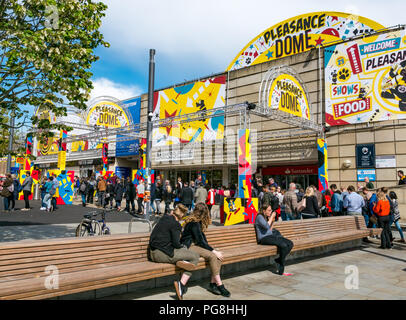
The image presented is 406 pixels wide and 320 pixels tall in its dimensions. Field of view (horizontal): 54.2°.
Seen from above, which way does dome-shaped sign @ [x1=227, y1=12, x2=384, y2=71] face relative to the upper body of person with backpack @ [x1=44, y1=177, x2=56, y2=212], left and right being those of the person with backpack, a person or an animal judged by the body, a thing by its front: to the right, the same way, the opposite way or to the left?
the opposite way

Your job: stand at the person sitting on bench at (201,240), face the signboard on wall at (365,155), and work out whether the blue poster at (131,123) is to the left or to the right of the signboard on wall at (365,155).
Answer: left

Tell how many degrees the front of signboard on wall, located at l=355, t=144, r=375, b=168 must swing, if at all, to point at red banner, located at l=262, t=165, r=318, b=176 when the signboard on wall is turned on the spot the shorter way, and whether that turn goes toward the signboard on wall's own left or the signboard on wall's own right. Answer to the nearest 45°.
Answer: approximately 135° to the signboard on wall's own right

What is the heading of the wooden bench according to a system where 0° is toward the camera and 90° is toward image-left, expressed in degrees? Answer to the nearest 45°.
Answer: approximately 315°

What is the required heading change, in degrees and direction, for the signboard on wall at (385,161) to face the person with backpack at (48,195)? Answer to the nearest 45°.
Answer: approximately 45° to its right

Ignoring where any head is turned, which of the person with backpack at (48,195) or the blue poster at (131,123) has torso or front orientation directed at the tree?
the blue poster

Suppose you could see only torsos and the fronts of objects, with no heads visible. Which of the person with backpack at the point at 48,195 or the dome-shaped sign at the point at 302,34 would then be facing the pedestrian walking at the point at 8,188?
the dome-shaped sign
